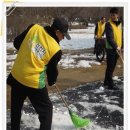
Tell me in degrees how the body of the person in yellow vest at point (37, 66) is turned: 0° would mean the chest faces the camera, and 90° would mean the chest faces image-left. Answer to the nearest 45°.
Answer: approximately 225°

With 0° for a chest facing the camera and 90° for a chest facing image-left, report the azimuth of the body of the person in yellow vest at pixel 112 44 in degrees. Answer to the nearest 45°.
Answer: approximately 315°

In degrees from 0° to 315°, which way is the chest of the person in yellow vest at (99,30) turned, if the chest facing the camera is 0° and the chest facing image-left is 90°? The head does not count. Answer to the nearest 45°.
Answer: approximately 315°
